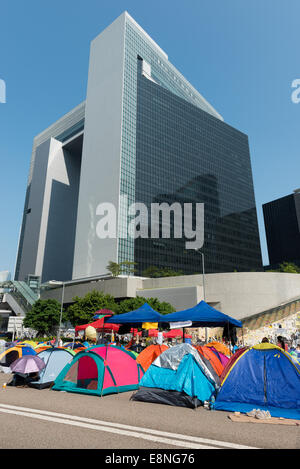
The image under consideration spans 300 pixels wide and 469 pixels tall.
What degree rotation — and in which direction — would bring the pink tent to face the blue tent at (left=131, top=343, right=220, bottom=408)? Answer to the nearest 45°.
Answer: approximately 90° to its left

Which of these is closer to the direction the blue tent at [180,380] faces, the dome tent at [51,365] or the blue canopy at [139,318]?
the dome tent

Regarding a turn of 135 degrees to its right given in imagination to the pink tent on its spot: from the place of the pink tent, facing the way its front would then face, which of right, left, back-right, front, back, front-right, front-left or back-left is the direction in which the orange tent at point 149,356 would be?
front-right

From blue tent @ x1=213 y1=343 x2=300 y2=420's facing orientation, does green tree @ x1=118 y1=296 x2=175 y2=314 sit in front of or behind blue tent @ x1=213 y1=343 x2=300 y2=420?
behind

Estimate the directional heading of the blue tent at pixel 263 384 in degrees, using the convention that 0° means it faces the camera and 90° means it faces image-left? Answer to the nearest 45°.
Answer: approximately 0°

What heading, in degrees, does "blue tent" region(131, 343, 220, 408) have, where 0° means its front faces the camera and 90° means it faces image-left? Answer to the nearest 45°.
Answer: approximately 45°

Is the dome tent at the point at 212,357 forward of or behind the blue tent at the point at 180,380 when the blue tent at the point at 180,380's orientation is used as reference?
behind

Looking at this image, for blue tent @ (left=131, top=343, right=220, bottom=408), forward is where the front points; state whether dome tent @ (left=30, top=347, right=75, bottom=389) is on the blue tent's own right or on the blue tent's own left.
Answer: on the blue tent's own right

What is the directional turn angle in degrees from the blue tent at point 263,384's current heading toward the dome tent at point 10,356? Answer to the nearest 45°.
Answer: approximately 90° to its right

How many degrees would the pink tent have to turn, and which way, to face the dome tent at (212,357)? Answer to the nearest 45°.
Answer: approximately 135° to its left

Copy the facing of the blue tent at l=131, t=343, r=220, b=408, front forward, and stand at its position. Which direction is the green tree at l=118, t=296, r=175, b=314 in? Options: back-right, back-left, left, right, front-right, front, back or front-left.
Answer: back-right

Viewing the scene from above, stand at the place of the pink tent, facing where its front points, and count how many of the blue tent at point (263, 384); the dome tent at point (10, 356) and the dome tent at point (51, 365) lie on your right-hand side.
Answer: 2
